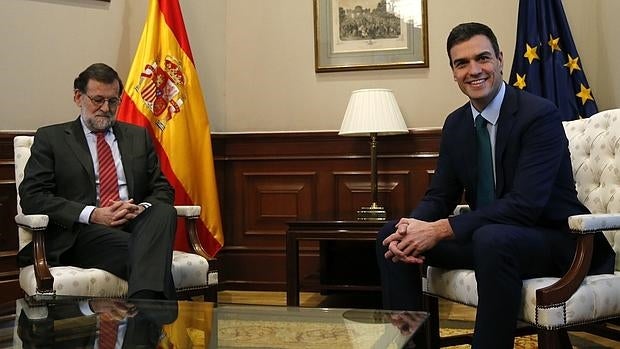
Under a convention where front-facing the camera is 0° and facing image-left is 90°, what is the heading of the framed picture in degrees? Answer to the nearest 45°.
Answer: approximately 0°

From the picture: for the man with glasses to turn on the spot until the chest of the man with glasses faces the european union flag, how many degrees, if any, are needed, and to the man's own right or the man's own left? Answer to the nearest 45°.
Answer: approximately 45° to the man's own left

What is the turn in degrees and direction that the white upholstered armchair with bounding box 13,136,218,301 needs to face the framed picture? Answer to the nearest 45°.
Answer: approximately 90° to its left

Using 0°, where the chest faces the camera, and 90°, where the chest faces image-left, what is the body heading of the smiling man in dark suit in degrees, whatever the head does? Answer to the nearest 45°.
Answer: approximately 45°

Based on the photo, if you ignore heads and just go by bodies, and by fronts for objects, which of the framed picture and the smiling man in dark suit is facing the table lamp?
the framed picture

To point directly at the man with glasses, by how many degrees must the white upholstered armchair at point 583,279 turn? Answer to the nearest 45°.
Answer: approximately 45° to its right

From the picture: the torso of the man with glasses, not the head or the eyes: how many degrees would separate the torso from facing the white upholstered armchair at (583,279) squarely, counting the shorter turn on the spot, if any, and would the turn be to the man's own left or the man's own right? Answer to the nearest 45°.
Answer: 0° — they already face it

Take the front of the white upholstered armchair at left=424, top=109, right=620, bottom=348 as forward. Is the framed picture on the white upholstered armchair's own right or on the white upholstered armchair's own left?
on the white upholstered armchair's own right

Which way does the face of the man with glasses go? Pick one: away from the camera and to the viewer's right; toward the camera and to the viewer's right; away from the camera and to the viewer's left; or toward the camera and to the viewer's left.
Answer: toward the camera and to the viewer's right

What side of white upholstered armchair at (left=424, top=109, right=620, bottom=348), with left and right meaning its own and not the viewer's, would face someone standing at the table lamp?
right

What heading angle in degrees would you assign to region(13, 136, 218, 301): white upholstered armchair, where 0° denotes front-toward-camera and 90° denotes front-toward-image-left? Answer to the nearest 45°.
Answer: approximately 315°

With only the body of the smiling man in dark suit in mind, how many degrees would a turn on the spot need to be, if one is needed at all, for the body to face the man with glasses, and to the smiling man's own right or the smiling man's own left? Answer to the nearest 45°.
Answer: approximately 45° to the smiling man's own right
